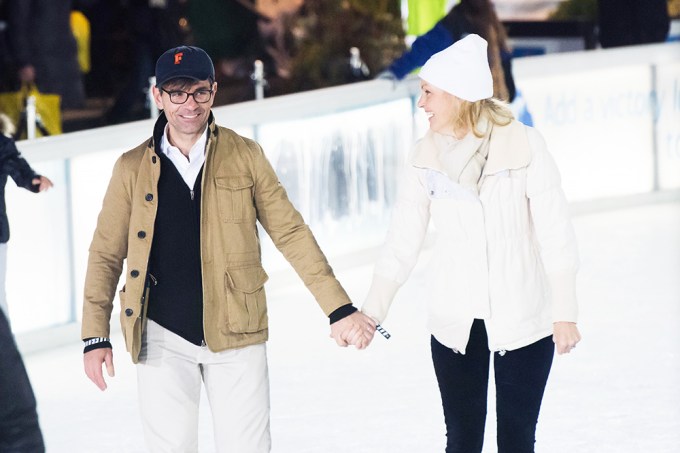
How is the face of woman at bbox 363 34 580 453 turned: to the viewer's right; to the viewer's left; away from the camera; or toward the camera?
to the viewer's left

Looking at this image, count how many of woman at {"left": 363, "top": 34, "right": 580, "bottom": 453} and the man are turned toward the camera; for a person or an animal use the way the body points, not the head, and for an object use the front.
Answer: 2

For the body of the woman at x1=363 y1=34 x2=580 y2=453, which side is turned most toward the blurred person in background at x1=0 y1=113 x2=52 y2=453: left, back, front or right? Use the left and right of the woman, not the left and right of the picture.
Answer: right

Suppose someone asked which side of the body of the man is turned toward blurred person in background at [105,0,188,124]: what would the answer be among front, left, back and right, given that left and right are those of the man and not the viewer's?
back

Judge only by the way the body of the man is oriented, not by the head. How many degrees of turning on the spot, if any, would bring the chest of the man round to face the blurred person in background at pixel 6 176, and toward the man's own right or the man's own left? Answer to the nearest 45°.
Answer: approximately 135° to the man's own right

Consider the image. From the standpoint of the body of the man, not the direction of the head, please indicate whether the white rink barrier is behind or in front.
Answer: behind

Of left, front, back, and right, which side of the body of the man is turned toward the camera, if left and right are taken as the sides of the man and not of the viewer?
front

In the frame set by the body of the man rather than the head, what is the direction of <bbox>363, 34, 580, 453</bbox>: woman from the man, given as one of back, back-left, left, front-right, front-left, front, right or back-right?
left

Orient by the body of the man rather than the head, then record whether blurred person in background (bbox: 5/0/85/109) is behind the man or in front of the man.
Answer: behind
